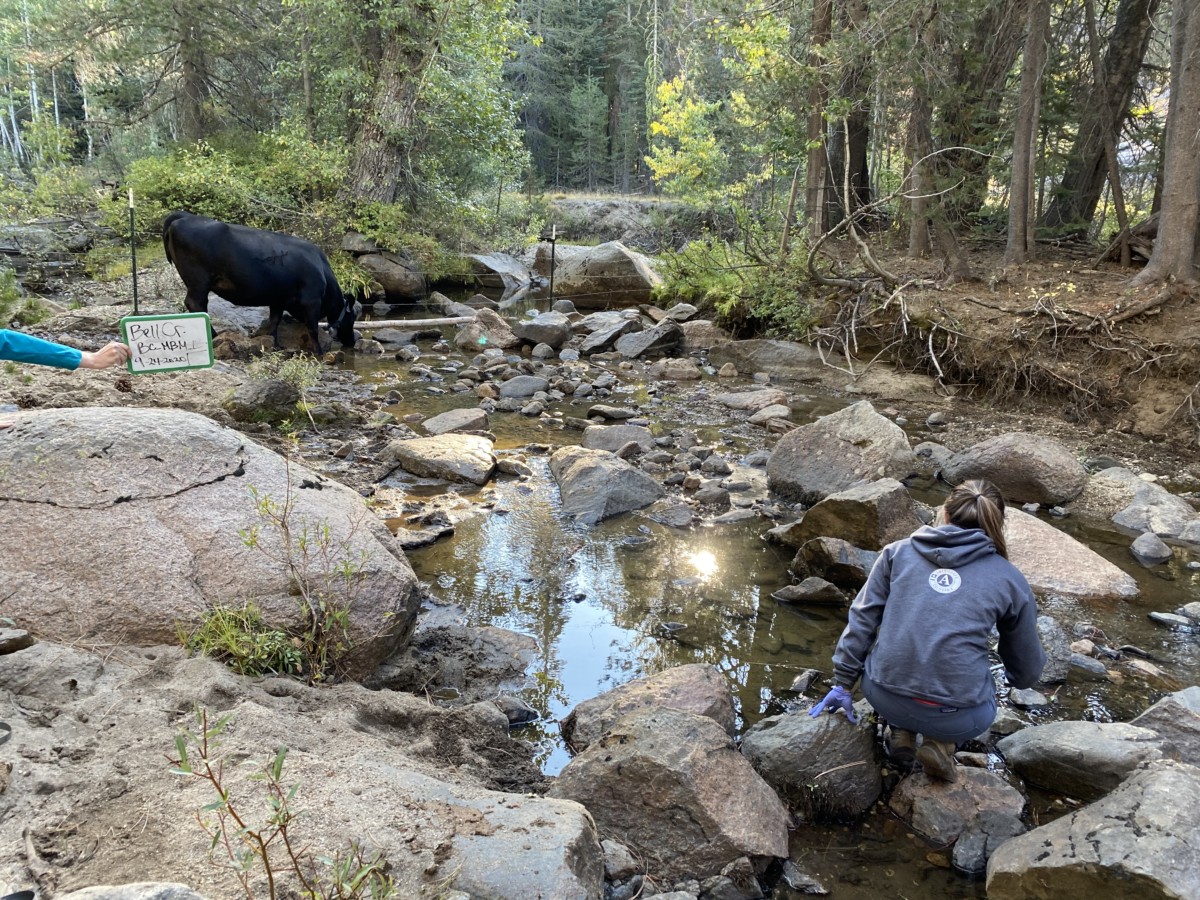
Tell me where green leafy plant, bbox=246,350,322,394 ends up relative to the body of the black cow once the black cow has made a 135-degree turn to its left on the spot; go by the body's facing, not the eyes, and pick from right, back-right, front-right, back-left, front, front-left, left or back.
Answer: back-left

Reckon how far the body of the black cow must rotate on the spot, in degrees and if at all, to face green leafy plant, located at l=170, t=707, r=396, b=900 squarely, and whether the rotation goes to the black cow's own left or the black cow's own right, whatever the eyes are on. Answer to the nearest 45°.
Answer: approximately 90° to the black cow's own right

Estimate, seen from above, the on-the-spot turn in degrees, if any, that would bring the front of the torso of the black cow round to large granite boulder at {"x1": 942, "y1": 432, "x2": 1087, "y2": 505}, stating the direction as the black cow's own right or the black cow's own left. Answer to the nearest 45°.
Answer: approximately 45° to the black cow's own right

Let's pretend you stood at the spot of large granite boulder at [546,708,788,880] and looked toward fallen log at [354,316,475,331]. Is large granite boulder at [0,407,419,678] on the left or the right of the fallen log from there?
left

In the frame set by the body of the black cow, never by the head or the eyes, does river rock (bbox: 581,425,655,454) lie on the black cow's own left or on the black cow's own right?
on the black cow's own right

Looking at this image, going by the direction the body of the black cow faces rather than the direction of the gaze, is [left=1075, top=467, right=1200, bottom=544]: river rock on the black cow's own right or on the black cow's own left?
on the black cow's own right

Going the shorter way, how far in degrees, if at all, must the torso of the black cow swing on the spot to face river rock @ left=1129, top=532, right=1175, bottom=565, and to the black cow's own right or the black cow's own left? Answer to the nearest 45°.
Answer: approximately 45° to the black cow's own right

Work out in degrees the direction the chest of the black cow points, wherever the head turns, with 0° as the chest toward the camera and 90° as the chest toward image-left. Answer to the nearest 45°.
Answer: approximately 270°
